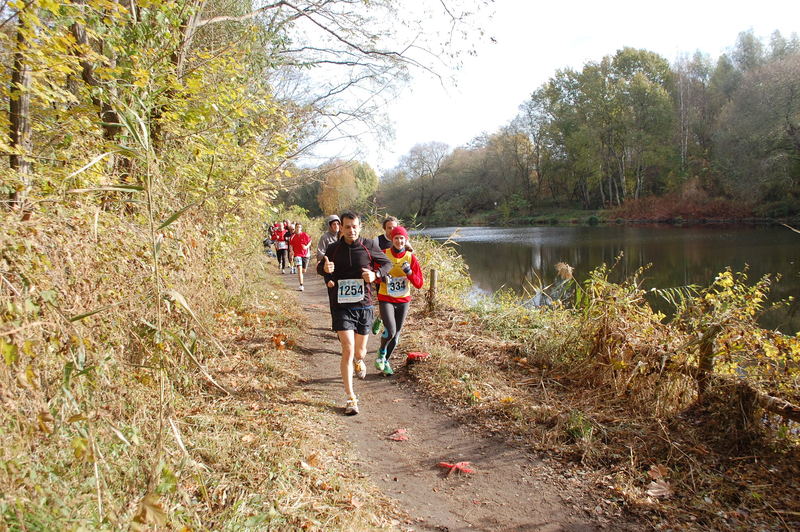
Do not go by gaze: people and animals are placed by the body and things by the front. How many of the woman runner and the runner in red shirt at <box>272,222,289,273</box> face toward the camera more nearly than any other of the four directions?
2

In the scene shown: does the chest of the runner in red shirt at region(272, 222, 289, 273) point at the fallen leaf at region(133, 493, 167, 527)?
yes

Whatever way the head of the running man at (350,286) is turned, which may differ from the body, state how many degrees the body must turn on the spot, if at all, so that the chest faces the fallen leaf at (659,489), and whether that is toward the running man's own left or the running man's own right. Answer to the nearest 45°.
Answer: approximately 45° to the running man's own left

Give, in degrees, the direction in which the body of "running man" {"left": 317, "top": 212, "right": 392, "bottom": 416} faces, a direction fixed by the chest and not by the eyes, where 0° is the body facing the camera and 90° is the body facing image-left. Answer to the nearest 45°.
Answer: approximately 0°

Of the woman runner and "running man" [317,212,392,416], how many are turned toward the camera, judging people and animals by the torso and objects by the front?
2

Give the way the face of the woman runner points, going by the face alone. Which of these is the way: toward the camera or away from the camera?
toward the camera

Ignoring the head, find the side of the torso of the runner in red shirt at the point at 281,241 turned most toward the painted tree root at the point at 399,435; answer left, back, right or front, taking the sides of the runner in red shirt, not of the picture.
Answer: front

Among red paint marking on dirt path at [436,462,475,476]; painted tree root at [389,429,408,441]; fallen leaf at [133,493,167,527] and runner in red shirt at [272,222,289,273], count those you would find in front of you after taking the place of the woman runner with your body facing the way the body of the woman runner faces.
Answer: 3

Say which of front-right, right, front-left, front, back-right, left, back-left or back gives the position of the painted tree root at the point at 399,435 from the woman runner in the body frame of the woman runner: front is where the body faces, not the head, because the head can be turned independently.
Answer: front

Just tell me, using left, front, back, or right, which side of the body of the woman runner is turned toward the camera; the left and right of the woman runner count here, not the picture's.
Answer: front

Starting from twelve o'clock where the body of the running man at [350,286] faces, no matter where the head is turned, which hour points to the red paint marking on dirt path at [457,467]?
The red paint marking on dirt path is roughly at 11 o'clock from the running man.

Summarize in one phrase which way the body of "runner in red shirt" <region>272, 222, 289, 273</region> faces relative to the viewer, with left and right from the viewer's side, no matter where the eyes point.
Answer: facing the viewer

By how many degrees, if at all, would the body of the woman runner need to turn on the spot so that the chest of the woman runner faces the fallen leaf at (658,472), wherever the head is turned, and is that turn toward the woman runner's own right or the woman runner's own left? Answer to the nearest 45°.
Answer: approximately 45° to the woman runner's own left

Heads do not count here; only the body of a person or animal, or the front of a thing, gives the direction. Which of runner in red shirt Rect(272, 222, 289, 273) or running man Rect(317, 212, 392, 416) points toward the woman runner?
the runner in red shirt
